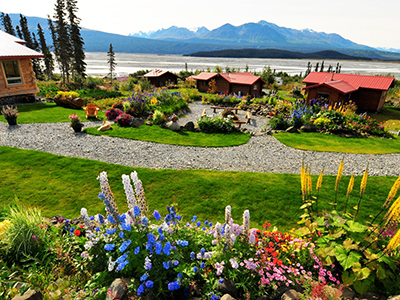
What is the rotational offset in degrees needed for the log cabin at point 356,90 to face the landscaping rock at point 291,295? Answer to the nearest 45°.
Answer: approximately 45° to its left

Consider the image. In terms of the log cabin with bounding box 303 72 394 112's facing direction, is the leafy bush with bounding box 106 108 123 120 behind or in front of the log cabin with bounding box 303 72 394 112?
in front

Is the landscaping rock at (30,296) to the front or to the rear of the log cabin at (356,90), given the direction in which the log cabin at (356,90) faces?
to the front

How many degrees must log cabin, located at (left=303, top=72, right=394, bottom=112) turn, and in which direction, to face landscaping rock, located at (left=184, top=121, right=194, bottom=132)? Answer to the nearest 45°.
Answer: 0° — it already faces it

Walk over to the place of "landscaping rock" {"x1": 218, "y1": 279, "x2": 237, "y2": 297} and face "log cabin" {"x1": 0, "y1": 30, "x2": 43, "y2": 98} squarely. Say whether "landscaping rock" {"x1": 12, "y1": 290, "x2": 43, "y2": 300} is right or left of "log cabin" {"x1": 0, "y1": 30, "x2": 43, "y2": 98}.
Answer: left

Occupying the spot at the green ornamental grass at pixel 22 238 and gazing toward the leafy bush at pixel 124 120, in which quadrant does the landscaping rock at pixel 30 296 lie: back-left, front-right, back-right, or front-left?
back-right

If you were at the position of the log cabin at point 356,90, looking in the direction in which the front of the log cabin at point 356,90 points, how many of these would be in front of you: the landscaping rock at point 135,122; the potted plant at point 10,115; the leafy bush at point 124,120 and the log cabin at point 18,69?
4

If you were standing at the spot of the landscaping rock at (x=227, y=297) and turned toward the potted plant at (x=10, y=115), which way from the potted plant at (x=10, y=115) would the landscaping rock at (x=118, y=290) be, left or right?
left

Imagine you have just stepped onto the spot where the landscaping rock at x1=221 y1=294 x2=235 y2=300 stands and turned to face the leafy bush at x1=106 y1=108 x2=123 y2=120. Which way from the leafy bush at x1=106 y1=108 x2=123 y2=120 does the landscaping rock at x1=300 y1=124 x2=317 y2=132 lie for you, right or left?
right

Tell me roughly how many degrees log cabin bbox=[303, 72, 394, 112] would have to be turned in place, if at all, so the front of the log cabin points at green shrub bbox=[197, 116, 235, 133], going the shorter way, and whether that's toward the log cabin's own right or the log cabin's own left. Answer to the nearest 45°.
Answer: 0° — it already faces it

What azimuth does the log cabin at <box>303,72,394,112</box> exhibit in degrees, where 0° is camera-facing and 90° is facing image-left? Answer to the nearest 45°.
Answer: approximately 45°
